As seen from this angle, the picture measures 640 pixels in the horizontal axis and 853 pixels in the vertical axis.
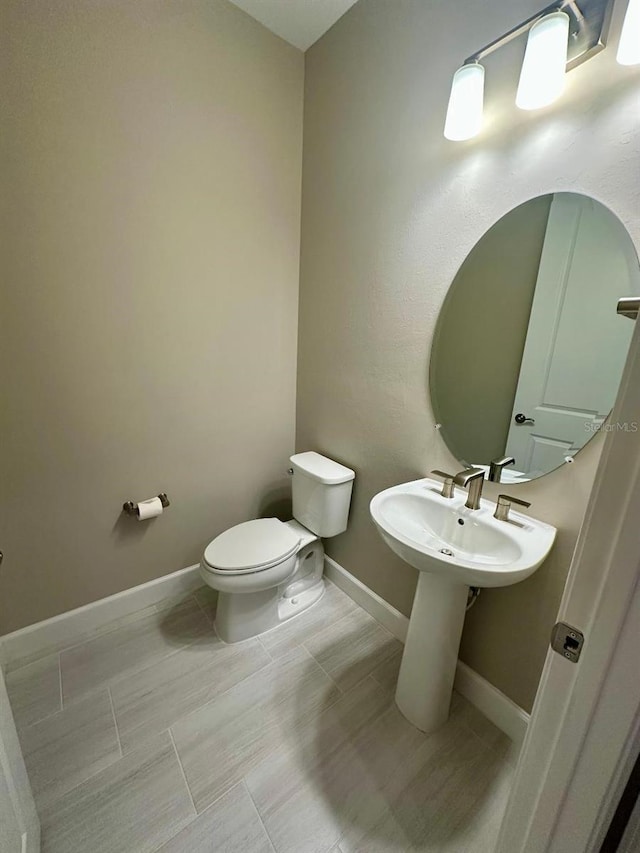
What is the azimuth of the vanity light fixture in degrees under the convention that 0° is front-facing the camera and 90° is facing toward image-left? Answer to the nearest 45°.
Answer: approximately 45°

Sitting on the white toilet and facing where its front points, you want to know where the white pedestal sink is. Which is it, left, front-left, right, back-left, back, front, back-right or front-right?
left

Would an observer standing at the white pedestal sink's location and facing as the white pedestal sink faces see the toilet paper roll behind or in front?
in front

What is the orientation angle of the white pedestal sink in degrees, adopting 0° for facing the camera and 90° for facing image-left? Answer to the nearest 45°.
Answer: approximately 45°
